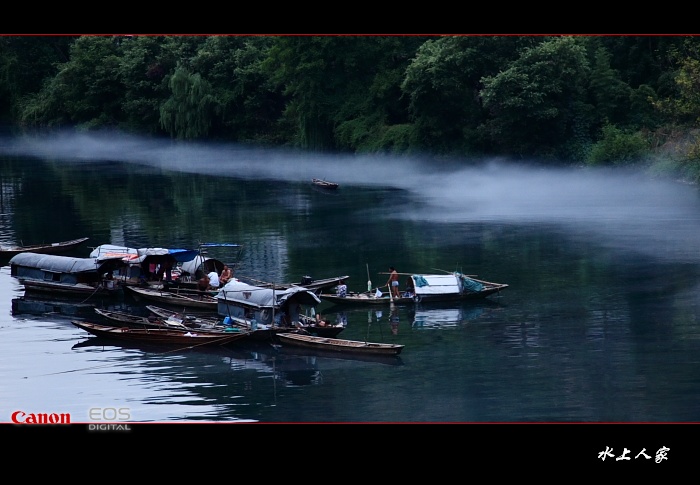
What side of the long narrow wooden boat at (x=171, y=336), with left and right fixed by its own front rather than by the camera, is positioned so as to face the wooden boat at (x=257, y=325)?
back

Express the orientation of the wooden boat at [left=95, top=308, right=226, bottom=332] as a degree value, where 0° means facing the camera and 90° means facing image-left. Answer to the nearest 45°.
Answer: approximately 90°

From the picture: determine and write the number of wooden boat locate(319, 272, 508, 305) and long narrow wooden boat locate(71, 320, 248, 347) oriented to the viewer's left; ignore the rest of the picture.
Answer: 1

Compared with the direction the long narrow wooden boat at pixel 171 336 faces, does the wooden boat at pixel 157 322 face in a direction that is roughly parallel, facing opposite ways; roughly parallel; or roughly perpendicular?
roughly parallel

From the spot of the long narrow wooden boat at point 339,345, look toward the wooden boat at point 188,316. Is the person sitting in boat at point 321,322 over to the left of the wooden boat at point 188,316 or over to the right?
right

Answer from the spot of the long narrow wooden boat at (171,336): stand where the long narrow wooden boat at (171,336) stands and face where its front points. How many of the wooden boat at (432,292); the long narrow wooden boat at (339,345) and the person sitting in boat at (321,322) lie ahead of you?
0

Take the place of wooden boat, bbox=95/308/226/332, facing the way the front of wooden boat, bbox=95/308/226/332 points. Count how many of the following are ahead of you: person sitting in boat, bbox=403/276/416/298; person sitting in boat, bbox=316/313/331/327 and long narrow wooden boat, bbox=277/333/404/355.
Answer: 0

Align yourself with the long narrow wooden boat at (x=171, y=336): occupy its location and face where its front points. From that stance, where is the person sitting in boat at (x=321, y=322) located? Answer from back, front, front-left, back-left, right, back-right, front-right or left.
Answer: back

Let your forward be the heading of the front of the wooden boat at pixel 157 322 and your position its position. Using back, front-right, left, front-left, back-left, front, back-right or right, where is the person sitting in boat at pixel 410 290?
back

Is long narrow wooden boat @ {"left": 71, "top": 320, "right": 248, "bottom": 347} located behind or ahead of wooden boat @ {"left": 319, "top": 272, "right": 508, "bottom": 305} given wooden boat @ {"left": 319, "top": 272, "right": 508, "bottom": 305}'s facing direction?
behind

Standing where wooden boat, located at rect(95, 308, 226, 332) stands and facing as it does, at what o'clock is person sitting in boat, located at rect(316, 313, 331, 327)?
The person sitting in boat is roughly at 7 o'clock from the wooden boat.

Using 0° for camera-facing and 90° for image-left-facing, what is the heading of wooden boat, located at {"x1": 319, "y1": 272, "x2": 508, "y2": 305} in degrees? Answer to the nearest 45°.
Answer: approximately 270°

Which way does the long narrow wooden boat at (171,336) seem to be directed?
to the viewer's left

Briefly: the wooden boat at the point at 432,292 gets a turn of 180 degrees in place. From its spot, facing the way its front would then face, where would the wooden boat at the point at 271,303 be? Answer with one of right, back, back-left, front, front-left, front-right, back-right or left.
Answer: front-left

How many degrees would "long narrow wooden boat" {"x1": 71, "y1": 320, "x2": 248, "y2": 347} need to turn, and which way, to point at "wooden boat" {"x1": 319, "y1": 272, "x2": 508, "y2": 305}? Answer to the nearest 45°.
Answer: approximately 180°
